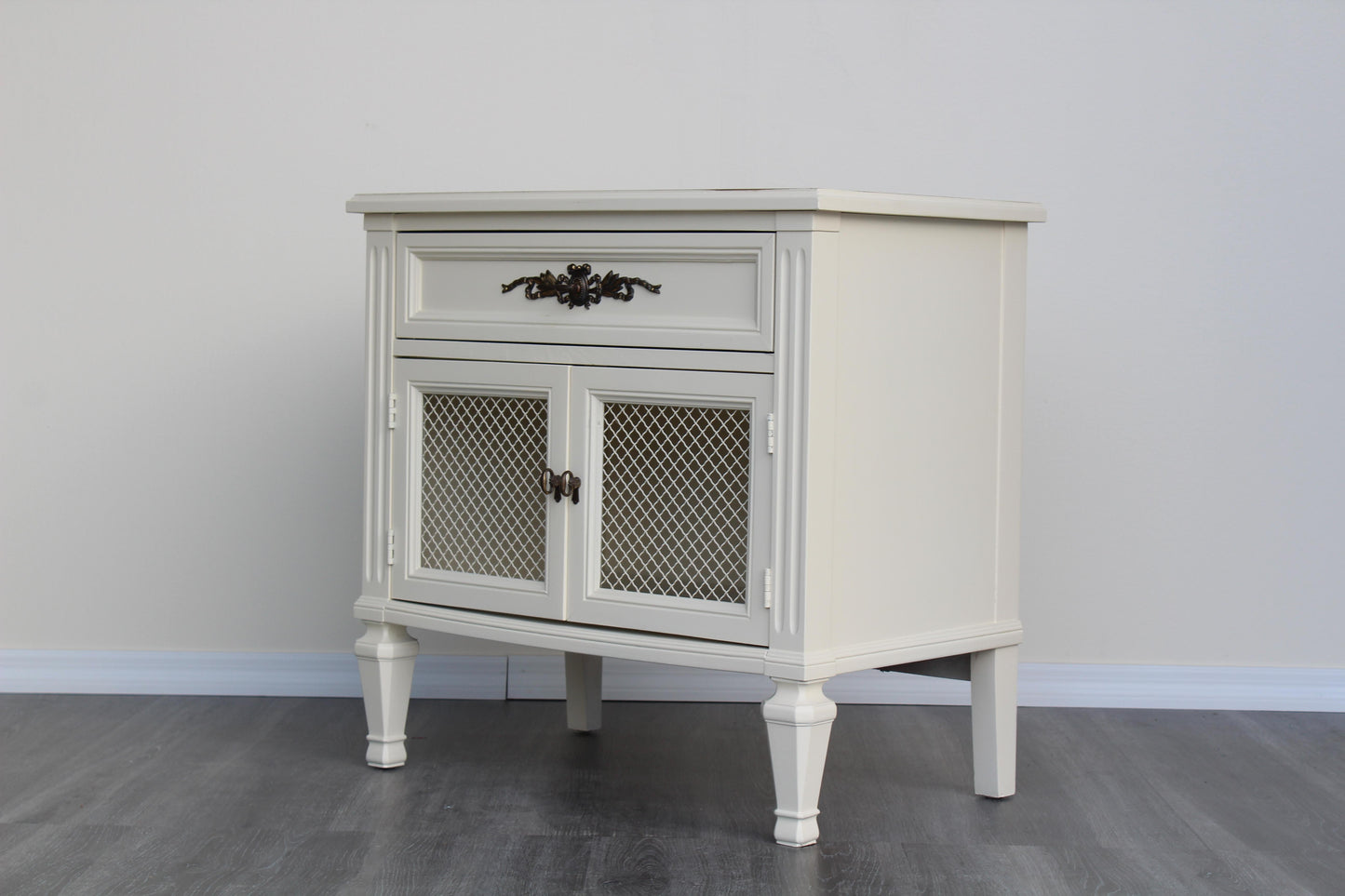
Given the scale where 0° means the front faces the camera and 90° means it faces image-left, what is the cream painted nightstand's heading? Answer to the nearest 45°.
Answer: approximately 45°
